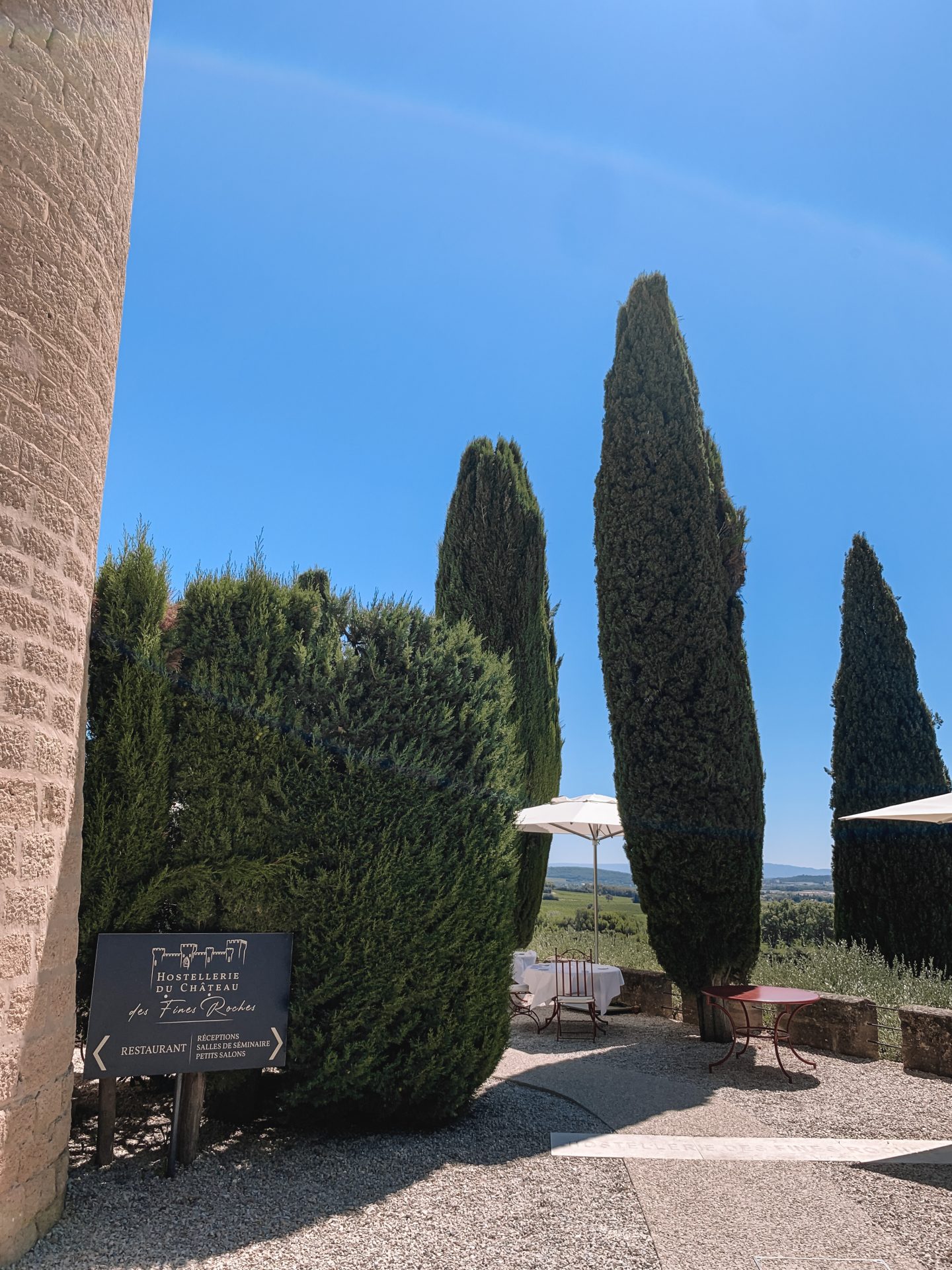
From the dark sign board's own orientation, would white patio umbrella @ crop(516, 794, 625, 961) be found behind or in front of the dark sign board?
behind

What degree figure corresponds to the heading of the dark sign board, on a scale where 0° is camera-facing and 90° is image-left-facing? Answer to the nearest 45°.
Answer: approximately 0°

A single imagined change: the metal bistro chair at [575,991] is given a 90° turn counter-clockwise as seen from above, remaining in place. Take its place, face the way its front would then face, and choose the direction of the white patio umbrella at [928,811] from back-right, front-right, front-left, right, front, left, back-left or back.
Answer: back-left

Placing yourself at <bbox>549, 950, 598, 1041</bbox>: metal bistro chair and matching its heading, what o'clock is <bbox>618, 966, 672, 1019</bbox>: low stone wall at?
The low stone wall is roughly at 1 o'clock from the metal bistro chair.

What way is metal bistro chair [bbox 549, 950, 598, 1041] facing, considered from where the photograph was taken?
facing away from the viewer

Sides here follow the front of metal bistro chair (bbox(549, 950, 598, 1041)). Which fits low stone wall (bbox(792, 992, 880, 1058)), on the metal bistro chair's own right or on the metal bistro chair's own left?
on the metal bistro chair's own right

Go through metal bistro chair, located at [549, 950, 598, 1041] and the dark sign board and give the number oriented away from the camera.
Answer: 1

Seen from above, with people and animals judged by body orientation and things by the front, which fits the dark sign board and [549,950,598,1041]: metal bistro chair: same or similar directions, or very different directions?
very different directions
